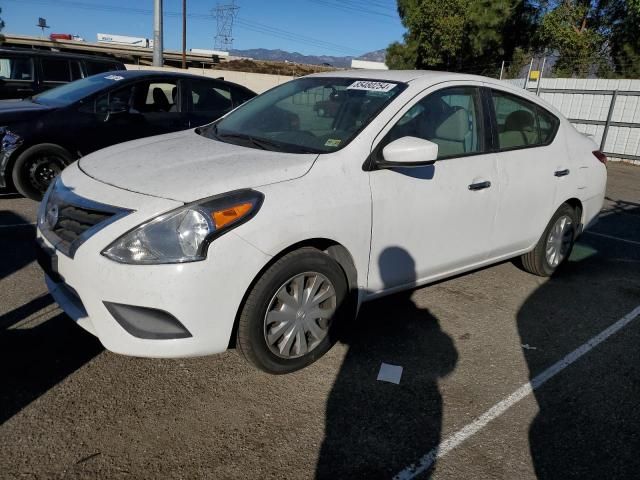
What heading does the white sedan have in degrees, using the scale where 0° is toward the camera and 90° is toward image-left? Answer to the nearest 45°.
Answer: approximately 45°

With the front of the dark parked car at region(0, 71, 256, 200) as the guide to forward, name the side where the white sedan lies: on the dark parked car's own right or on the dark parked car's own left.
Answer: on the dark parked car's own left

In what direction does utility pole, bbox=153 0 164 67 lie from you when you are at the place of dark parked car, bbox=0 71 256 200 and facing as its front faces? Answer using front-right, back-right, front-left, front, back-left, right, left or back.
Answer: back-right

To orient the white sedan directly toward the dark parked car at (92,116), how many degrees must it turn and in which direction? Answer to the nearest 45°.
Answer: approximately 90° to its right

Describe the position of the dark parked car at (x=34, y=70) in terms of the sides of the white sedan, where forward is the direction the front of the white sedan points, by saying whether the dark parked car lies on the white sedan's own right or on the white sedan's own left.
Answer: on the white sedan's own right

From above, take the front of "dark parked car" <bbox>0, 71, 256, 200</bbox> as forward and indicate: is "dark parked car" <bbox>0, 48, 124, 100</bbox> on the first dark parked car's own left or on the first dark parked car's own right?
on the first dark parked car's own right

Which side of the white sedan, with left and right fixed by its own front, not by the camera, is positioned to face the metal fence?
back
